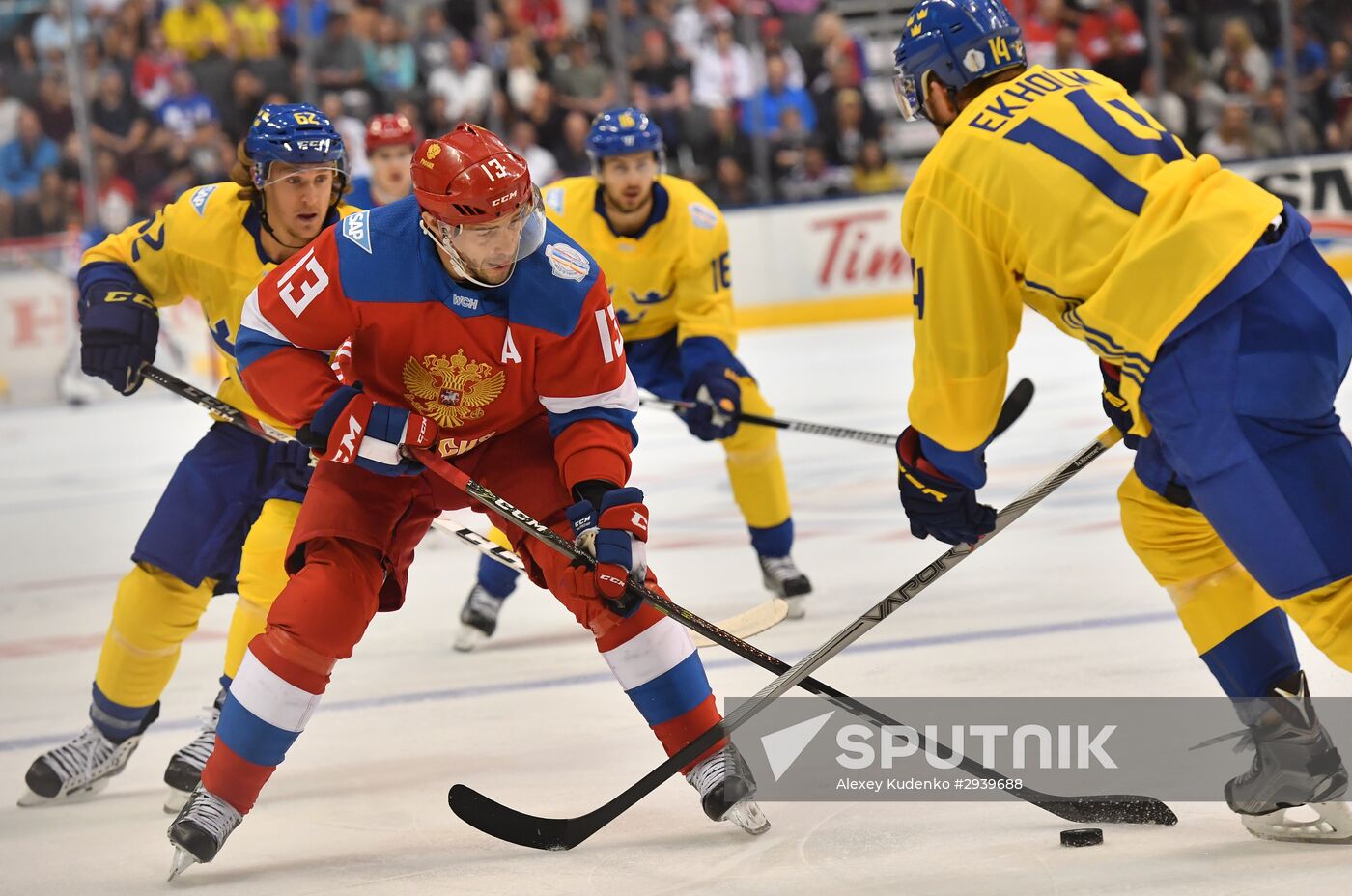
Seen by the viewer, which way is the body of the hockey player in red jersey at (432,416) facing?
toward the camera

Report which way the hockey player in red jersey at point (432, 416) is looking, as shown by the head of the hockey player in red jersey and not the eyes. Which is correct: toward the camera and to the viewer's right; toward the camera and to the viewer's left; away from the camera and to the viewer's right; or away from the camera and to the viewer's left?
toward the camera and to the viewer's right

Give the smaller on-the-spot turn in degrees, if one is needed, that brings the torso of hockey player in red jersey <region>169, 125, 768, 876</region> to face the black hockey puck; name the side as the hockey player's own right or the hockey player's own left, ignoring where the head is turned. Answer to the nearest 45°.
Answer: approximately 45° to the hockey player's own left
